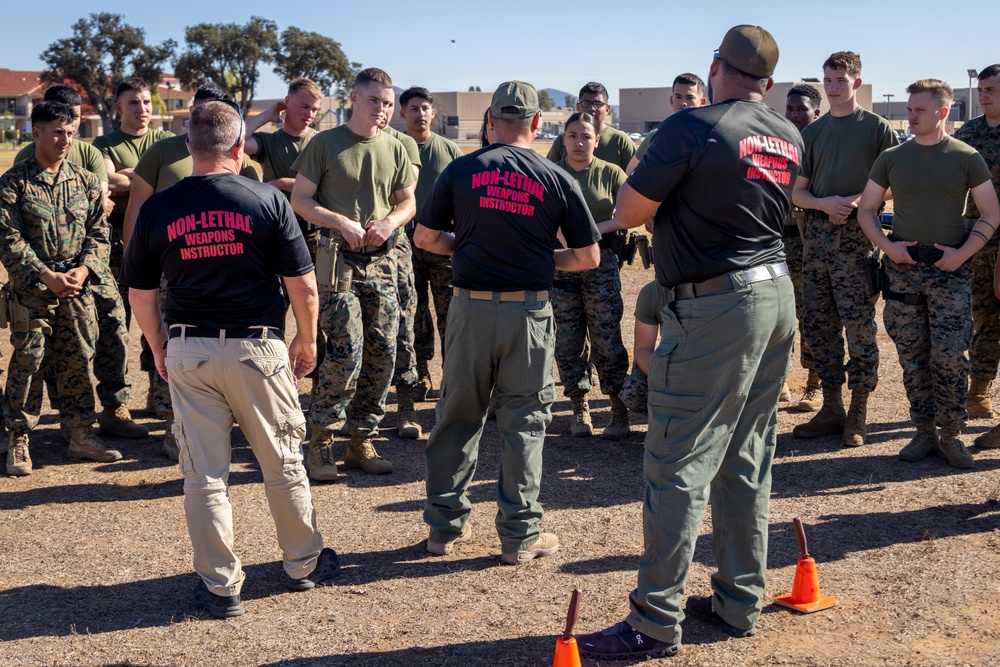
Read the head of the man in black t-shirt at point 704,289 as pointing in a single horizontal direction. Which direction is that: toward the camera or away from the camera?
away from the camera

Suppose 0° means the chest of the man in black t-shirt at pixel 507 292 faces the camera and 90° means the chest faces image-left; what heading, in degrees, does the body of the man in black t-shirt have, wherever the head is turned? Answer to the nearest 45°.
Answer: approximately 180°

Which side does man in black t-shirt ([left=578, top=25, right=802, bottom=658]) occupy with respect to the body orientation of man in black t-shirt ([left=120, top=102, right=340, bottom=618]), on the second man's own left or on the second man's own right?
on the second man's own right

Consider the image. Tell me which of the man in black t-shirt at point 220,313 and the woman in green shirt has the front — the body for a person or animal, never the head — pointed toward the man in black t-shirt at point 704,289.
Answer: the woman in green shirt

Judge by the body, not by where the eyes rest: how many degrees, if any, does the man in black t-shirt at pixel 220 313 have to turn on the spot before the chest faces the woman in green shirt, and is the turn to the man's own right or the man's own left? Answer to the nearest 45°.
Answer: approximately 45° to the man's own right

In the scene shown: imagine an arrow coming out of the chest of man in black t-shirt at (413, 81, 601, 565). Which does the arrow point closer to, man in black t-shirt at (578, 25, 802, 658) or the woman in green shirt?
the woman in green shirt

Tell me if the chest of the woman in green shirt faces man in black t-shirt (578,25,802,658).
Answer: yes

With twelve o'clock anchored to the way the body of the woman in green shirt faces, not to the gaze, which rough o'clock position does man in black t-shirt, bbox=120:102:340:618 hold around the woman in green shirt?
The man in black t-shirt is roughly at 1 o'clock from the woman in green shirt.

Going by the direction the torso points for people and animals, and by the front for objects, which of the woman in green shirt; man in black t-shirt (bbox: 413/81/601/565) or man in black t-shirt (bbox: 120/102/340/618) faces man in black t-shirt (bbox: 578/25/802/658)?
the woman in green shirt

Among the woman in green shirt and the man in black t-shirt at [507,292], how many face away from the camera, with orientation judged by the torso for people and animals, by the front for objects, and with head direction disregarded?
1

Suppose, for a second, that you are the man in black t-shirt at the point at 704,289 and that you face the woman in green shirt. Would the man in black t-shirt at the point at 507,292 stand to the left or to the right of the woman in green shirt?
left

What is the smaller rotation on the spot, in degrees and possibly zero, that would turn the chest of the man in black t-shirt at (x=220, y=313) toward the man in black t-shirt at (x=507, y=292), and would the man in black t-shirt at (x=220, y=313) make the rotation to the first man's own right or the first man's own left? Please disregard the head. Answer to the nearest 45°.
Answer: approximately 90° to the first man's own right

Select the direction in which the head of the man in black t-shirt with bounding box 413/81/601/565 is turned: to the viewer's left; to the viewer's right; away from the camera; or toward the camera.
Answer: away from the camera

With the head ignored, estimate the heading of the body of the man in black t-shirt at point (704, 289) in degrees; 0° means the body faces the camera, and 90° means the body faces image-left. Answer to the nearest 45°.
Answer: approximately 135°

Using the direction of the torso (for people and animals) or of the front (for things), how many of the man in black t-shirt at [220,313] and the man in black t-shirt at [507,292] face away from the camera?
2

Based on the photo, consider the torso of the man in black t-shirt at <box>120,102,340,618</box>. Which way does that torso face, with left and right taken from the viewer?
facing away from the viewer
